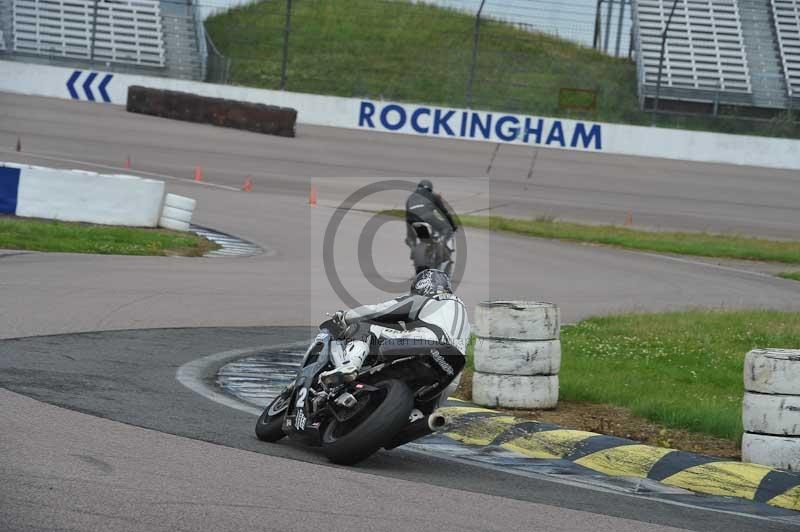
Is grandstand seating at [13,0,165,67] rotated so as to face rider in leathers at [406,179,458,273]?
yes

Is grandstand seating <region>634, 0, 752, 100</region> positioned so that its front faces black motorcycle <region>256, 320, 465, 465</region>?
yes

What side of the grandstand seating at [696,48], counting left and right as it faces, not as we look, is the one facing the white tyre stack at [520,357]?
front

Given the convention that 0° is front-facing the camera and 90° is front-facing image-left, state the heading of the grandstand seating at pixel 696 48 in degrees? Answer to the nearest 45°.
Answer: approximately 0°

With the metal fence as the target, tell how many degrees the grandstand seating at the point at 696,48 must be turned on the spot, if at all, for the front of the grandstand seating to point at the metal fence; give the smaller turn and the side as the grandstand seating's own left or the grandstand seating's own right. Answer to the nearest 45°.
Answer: approximately 90° to the grandstand seating's own right

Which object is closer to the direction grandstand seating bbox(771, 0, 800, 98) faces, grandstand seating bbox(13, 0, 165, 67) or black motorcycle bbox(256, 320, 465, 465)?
the black motorcycle

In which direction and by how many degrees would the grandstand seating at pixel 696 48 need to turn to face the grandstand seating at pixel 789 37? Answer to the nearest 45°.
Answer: approximately 90° to its left

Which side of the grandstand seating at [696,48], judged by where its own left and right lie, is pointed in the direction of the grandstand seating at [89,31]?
right

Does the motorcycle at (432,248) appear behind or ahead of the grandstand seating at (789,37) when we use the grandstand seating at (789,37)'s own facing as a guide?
ahead

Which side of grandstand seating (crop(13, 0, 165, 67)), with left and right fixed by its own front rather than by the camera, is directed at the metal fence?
left
